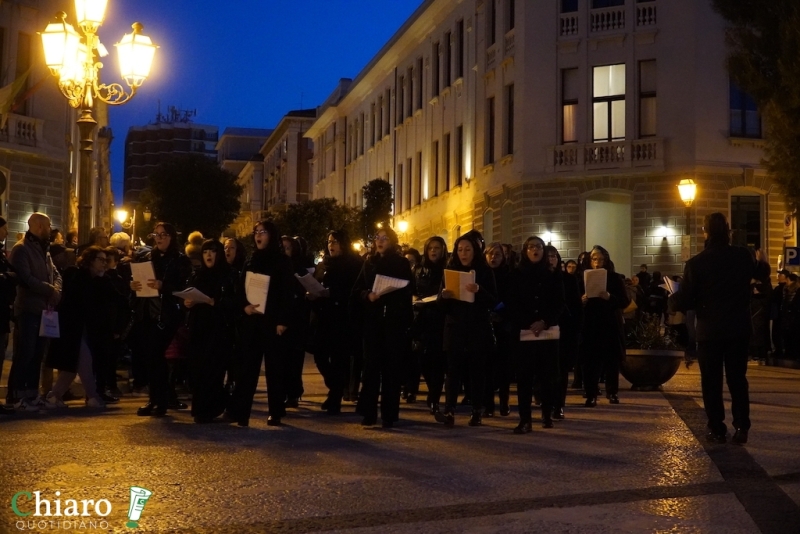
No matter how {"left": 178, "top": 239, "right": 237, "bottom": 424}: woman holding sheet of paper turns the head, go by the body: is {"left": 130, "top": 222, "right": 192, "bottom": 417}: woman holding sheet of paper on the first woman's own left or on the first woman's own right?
on the first woman's own right

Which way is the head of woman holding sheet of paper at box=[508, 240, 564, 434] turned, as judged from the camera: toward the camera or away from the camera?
toward the camera

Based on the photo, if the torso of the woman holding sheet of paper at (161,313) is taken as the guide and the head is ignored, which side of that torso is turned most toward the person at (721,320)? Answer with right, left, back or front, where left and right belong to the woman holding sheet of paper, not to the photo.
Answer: left

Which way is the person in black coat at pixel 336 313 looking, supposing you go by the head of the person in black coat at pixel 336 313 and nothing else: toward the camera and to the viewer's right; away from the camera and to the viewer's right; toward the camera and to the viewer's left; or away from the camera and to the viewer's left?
toward the camera and to the viewer's left

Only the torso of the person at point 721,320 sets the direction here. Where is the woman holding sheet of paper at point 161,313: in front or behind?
in front

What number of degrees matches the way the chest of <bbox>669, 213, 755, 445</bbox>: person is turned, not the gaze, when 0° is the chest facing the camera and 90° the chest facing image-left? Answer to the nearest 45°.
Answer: approximately 135°

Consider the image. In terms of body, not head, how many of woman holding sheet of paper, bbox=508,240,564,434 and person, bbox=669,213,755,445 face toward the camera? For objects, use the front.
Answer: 1

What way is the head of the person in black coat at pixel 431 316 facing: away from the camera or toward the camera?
toward the camera

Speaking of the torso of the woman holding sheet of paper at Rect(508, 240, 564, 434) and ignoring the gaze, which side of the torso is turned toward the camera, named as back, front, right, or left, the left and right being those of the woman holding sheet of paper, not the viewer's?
front

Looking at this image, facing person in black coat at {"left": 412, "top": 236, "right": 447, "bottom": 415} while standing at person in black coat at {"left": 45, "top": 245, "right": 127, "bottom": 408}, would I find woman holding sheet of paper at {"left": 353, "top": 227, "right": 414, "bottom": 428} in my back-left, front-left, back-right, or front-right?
front-right

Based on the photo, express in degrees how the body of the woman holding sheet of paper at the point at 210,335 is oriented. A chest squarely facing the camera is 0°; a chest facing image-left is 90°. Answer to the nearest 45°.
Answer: approximately 45°

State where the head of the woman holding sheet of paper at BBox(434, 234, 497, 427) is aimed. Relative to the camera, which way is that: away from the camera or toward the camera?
toward the camera
